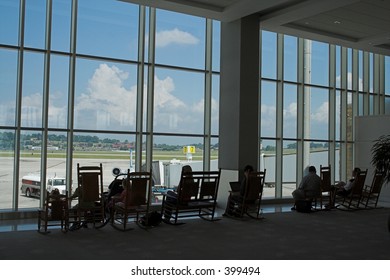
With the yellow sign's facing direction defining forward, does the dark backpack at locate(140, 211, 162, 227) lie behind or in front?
in front

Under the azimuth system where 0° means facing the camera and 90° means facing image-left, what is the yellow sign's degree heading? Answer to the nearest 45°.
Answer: approximately 0°

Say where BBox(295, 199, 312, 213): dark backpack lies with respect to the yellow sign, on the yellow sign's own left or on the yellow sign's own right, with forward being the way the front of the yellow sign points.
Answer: on the yellow sign's own left

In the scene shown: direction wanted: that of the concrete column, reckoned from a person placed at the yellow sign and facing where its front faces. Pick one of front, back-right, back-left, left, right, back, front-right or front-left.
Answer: front-left

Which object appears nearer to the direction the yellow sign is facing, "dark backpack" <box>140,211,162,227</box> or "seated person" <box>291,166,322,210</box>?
the dark backpack

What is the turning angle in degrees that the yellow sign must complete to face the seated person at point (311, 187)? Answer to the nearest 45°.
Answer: approximately 45° to its left
